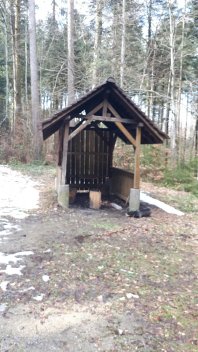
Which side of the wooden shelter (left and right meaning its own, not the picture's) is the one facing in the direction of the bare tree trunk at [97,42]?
back

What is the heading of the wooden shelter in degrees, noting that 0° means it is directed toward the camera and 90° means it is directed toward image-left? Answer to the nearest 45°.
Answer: approximately 0°

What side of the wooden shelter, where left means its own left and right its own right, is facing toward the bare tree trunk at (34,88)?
back

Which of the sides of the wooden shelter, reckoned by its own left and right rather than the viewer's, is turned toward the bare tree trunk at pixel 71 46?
back
